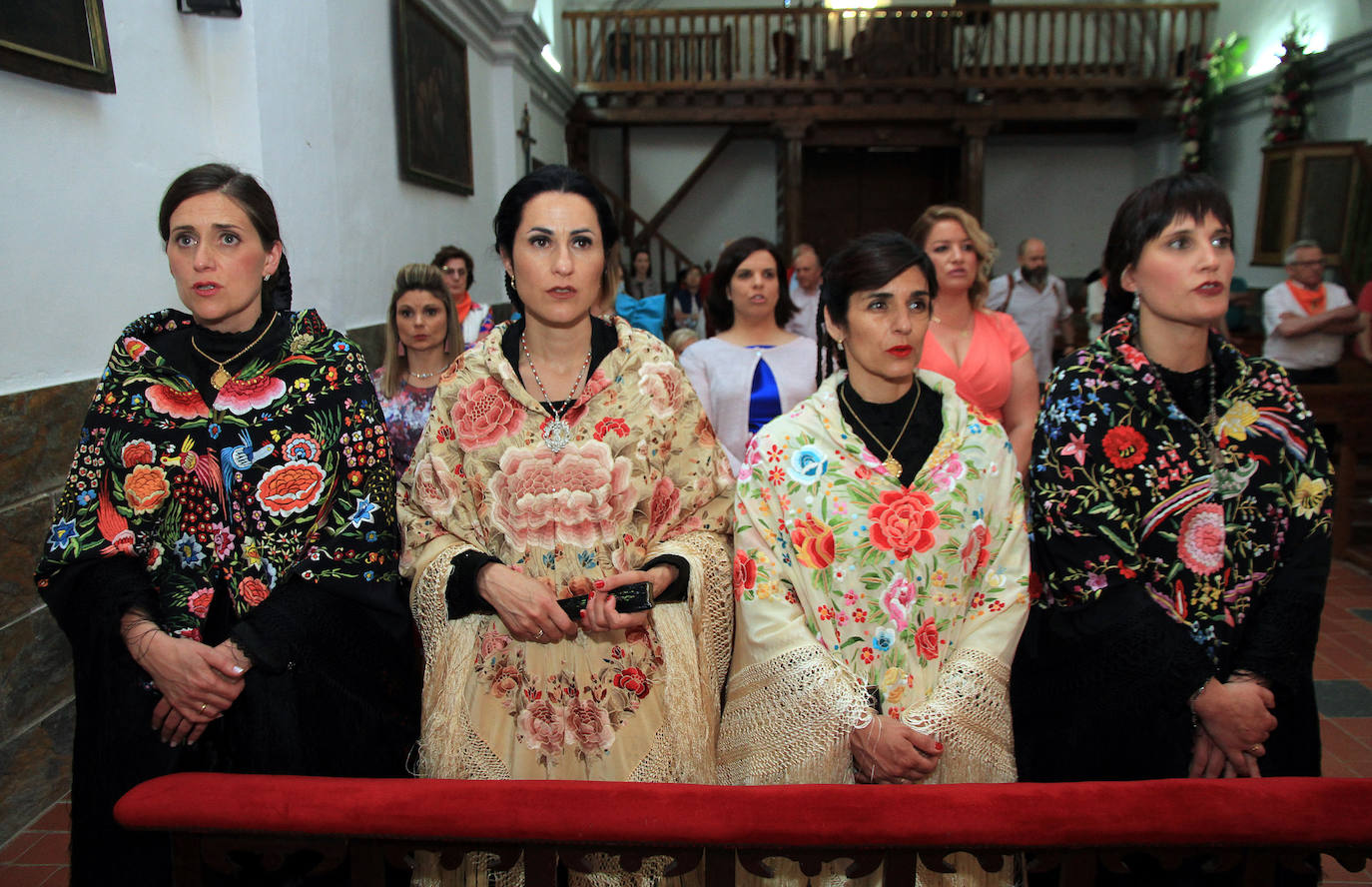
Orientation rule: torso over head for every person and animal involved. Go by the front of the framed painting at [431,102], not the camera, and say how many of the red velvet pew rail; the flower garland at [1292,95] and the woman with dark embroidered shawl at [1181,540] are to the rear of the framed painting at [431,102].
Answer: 0

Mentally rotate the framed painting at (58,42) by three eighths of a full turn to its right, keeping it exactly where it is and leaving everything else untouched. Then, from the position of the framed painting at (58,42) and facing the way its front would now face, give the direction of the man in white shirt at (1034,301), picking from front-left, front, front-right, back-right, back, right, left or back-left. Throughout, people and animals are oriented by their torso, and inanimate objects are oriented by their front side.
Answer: back

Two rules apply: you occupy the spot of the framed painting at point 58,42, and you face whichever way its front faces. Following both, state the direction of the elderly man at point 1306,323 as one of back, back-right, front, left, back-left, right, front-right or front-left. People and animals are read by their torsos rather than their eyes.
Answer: front-left

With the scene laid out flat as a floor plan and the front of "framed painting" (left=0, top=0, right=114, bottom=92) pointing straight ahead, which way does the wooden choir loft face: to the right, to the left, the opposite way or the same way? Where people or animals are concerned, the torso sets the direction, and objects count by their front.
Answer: to the right

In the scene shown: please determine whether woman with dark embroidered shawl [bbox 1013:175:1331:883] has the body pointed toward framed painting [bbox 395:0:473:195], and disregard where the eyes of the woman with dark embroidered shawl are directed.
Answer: no

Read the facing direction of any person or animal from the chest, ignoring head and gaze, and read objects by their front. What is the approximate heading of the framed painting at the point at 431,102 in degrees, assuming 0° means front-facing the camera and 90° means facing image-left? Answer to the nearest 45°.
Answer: approximately 315°

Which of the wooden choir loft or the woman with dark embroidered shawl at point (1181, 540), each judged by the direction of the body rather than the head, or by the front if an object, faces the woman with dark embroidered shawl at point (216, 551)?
the wooden choir loft

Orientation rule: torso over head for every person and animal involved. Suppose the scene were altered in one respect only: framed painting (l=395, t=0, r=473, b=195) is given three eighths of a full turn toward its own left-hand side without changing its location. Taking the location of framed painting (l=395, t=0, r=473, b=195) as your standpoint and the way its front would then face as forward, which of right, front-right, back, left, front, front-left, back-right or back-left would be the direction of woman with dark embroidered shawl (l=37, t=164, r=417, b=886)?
back

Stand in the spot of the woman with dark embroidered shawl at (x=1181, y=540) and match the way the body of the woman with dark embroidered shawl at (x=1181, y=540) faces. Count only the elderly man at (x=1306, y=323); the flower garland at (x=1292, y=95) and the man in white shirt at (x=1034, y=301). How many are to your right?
0

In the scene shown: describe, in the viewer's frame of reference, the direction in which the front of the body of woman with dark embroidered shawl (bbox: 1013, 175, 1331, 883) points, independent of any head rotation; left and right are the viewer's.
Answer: facing the viewer and to the right of the viewer

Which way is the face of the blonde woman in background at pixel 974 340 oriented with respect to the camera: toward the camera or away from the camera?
toward the camera

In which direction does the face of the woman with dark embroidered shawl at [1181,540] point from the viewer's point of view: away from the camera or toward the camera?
toward the camera

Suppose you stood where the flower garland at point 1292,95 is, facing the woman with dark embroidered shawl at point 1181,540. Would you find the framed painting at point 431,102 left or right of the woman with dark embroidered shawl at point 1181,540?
right

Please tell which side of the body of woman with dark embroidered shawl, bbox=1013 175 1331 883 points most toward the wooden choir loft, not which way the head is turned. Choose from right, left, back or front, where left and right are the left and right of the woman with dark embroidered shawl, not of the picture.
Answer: back

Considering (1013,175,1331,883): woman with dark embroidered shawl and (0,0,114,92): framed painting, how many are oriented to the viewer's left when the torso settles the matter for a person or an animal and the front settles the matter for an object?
0

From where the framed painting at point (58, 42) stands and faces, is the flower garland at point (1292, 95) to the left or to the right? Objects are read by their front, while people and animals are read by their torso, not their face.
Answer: on its left

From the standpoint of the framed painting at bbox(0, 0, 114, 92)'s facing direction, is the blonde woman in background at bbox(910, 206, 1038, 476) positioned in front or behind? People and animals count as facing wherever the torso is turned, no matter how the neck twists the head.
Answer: in front

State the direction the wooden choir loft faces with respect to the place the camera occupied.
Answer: facing the viewer

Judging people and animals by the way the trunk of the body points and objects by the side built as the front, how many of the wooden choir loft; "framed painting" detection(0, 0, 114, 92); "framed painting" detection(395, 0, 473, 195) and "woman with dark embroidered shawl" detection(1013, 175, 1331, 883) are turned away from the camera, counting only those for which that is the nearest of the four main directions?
0

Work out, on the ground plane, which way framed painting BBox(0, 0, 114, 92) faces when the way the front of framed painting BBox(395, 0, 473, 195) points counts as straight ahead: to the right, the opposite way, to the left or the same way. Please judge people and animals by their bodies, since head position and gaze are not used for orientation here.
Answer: the same way

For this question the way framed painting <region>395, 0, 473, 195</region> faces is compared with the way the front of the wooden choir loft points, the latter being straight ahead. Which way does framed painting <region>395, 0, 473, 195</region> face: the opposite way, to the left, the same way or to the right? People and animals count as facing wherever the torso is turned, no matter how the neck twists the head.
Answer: to the left
